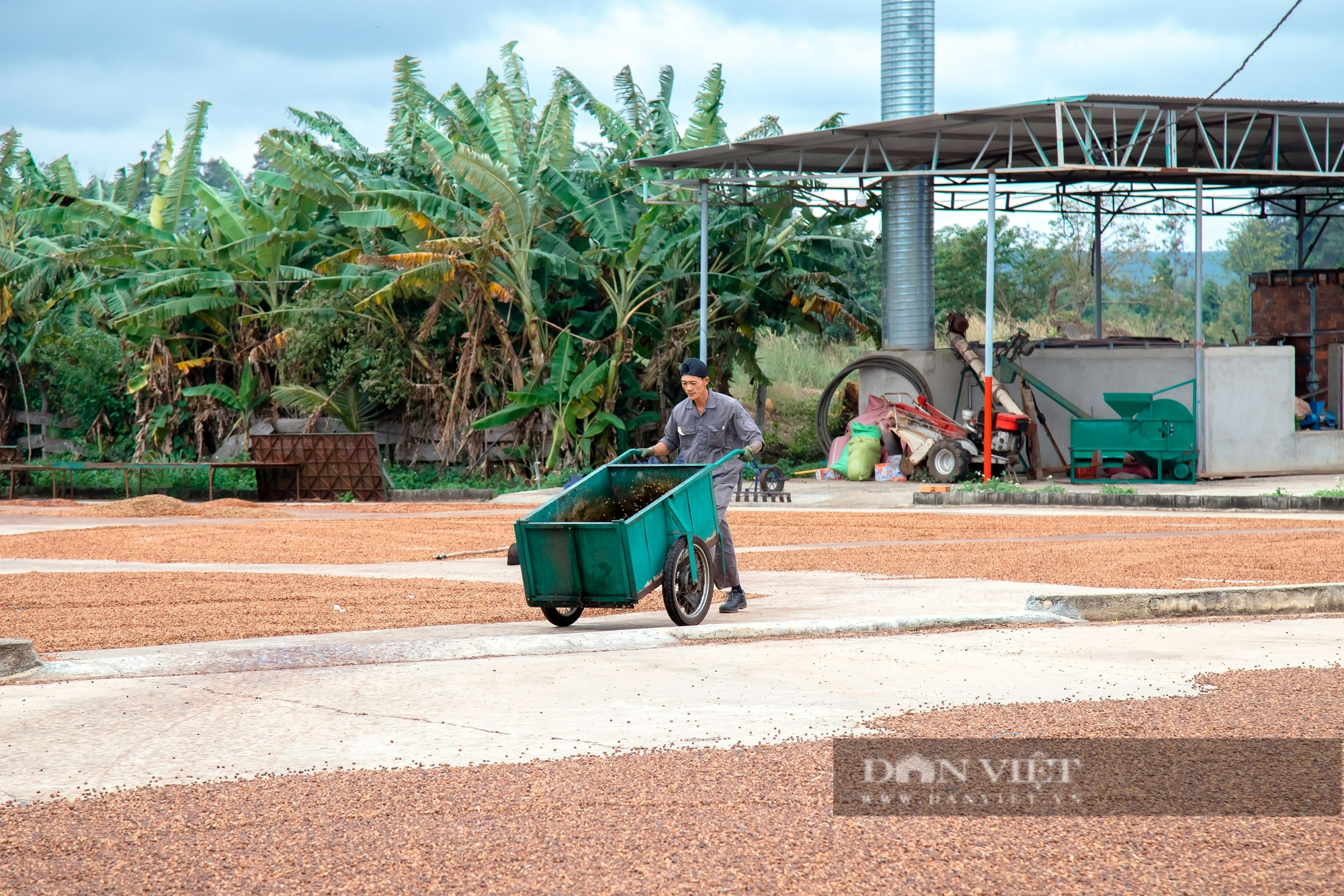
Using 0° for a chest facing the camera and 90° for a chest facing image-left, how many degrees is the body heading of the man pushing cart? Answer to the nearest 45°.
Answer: approximately 45°

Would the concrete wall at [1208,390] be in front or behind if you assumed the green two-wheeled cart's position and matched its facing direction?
behind

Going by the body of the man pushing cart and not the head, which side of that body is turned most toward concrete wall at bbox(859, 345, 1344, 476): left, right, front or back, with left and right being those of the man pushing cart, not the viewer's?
back

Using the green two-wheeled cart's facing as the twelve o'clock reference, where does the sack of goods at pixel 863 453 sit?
The sack of goods is roughly at 5 o'clock from the green two-wheeled cart.

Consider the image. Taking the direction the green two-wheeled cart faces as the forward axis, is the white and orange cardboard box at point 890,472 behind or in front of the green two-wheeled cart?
behind

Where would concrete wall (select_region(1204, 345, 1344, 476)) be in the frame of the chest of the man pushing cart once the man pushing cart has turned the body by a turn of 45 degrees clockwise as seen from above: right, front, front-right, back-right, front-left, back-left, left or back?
back-right

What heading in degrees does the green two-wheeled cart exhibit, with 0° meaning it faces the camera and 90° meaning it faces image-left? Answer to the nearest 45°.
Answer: approximately 45°

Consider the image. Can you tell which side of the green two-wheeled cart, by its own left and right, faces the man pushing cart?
back

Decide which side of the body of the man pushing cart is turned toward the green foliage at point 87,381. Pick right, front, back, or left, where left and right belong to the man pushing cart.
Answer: right

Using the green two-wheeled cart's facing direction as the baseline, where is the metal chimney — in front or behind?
behind

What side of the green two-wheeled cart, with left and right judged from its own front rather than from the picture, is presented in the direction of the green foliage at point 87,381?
right

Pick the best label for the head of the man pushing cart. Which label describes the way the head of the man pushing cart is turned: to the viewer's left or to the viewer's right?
to the viewer's left

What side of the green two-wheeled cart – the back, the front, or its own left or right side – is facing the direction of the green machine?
back
